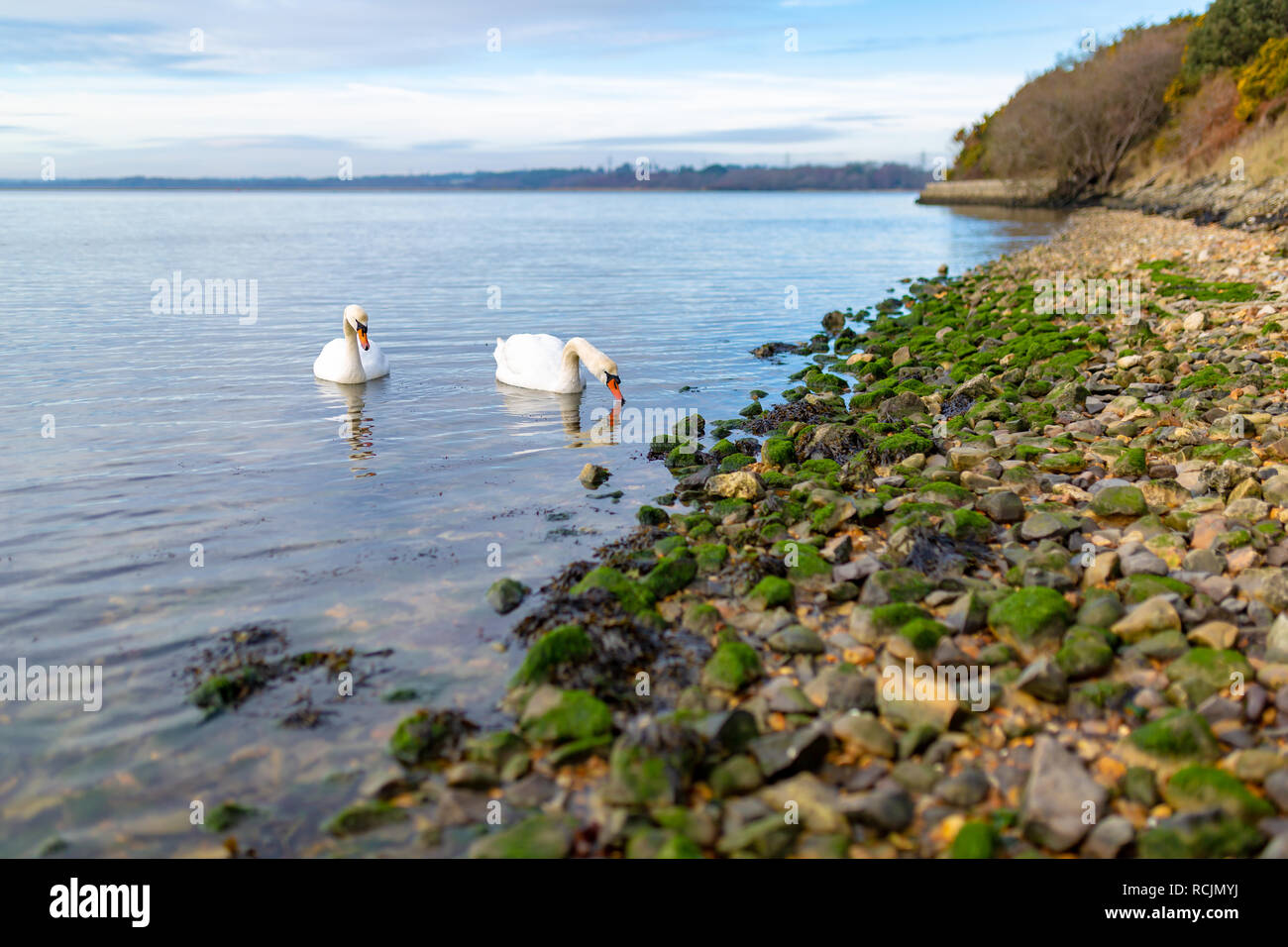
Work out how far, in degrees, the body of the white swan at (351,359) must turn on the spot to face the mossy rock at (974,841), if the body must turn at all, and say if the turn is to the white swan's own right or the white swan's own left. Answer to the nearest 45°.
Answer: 0° — it already faces it

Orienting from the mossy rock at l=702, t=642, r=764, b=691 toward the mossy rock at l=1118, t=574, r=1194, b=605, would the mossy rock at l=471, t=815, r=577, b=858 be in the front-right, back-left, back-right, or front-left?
back-right

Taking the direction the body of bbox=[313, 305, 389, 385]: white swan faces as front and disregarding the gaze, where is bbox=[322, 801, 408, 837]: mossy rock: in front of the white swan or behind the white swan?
in front

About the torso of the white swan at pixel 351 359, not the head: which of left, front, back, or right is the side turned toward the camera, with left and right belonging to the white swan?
front

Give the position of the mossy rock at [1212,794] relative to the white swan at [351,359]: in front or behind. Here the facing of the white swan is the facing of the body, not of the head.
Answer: in front

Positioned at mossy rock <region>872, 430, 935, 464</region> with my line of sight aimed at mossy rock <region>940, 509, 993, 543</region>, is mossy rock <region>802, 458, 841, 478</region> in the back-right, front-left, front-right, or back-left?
front-right

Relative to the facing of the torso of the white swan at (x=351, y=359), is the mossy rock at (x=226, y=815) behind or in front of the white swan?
in front

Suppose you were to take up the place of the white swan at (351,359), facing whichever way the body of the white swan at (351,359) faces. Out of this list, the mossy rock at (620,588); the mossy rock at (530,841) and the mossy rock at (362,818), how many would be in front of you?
3

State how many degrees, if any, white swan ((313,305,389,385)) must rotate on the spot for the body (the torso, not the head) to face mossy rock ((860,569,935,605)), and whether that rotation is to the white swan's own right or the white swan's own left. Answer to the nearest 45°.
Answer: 0° — it already faces it

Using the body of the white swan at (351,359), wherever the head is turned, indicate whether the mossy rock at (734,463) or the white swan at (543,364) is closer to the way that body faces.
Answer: the mossy rock

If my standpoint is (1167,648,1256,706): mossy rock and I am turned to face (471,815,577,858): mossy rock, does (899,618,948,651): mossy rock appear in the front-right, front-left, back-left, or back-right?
front-right
